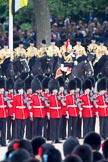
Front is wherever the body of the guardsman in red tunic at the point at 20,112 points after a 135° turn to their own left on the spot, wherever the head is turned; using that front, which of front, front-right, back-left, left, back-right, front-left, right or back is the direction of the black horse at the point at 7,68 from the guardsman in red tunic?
front-left

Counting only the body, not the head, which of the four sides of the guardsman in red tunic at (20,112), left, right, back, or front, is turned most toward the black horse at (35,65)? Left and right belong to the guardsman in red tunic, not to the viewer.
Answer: back

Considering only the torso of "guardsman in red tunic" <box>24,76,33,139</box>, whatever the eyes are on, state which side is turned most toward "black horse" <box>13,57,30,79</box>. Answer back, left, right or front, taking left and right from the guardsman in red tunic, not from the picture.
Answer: back

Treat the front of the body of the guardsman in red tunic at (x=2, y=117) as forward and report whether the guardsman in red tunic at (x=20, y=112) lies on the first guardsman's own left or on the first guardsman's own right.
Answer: on the first guardsman's own left

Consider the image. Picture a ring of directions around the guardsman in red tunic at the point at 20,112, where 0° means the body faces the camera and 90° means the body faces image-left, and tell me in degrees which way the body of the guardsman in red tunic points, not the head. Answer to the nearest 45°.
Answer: approximately 0°

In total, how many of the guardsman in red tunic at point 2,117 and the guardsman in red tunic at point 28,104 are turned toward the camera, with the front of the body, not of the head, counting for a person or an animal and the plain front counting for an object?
2

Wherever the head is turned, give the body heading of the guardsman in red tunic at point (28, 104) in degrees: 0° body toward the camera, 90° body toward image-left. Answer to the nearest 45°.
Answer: approximately 0°

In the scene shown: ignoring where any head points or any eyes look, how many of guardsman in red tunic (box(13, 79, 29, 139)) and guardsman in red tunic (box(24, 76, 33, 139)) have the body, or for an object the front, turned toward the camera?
2
